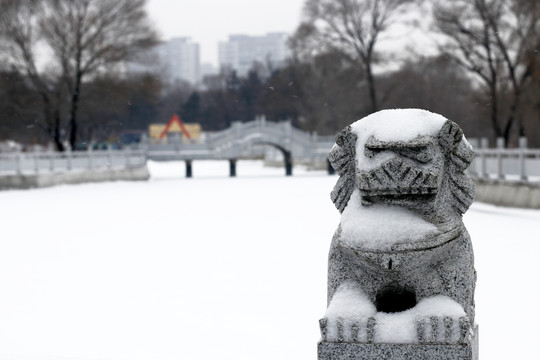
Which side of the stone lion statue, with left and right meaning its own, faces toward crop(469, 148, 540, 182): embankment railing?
back

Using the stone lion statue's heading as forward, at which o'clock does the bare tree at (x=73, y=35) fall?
The bare tree is roughly at 5 o'clock from the stone lion statue.

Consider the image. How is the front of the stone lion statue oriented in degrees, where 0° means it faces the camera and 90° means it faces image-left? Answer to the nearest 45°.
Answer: approximately 0°

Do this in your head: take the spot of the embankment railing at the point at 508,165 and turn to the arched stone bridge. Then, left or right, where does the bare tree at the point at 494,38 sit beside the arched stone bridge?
right

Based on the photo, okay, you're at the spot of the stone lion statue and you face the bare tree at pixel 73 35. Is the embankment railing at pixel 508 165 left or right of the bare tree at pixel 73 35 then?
right

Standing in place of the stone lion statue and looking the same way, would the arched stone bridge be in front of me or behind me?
behind

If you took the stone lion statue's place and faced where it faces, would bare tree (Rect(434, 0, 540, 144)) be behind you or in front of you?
behind

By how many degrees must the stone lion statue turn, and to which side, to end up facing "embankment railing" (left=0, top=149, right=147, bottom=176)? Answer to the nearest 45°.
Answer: approximately 135° to its right
